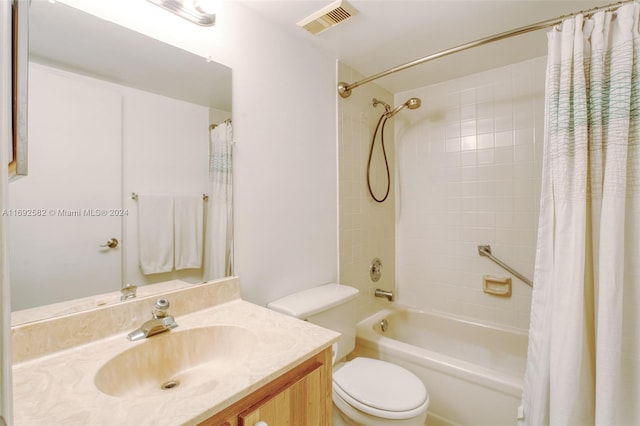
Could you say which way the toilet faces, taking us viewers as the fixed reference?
facing the viewer and to the right of the viewer

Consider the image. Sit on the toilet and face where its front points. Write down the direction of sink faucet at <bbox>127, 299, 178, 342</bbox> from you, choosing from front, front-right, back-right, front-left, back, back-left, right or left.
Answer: right

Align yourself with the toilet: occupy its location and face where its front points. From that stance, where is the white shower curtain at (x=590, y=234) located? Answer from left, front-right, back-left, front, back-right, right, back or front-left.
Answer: front-left

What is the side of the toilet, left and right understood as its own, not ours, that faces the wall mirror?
right

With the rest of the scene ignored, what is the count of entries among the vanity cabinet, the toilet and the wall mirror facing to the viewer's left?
0

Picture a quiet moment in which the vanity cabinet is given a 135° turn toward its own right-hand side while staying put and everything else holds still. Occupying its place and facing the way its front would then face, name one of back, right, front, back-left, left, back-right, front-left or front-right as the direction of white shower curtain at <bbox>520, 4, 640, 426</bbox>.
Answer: back
